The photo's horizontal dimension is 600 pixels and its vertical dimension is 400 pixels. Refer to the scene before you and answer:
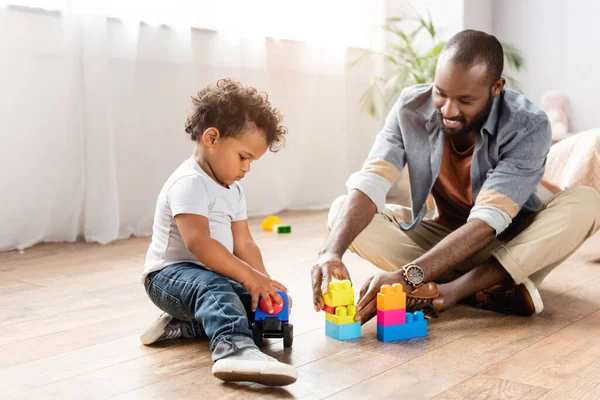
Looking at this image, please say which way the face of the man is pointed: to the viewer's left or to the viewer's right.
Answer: to the viewer's left

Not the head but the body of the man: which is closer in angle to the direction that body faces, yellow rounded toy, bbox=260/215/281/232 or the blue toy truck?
the blue toy truck

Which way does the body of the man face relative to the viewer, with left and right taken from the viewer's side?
facing the viewer and to the left of the viewer
